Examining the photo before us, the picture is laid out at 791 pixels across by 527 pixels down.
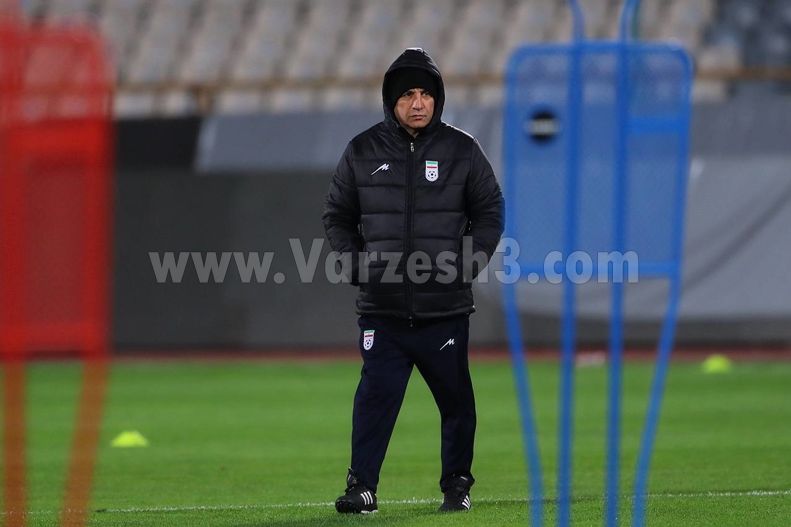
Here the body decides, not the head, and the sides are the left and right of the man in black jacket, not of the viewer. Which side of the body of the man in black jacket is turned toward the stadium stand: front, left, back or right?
back

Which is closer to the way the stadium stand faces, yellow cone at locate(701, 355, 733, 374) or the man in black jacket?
the man in black jacket

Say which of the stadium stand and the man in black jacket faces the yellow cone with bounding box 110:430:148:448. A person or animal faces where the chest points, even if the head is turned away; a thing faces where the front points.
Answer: the stadium stand

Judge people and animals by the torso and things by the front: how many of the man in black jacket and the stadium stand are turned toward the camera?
2

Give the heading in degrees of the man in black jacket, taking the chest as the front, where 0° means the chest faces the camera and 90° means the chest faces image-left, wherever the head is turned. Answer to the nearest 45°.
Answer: approximately 0°

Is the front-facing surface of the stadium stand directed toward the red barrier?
yes
